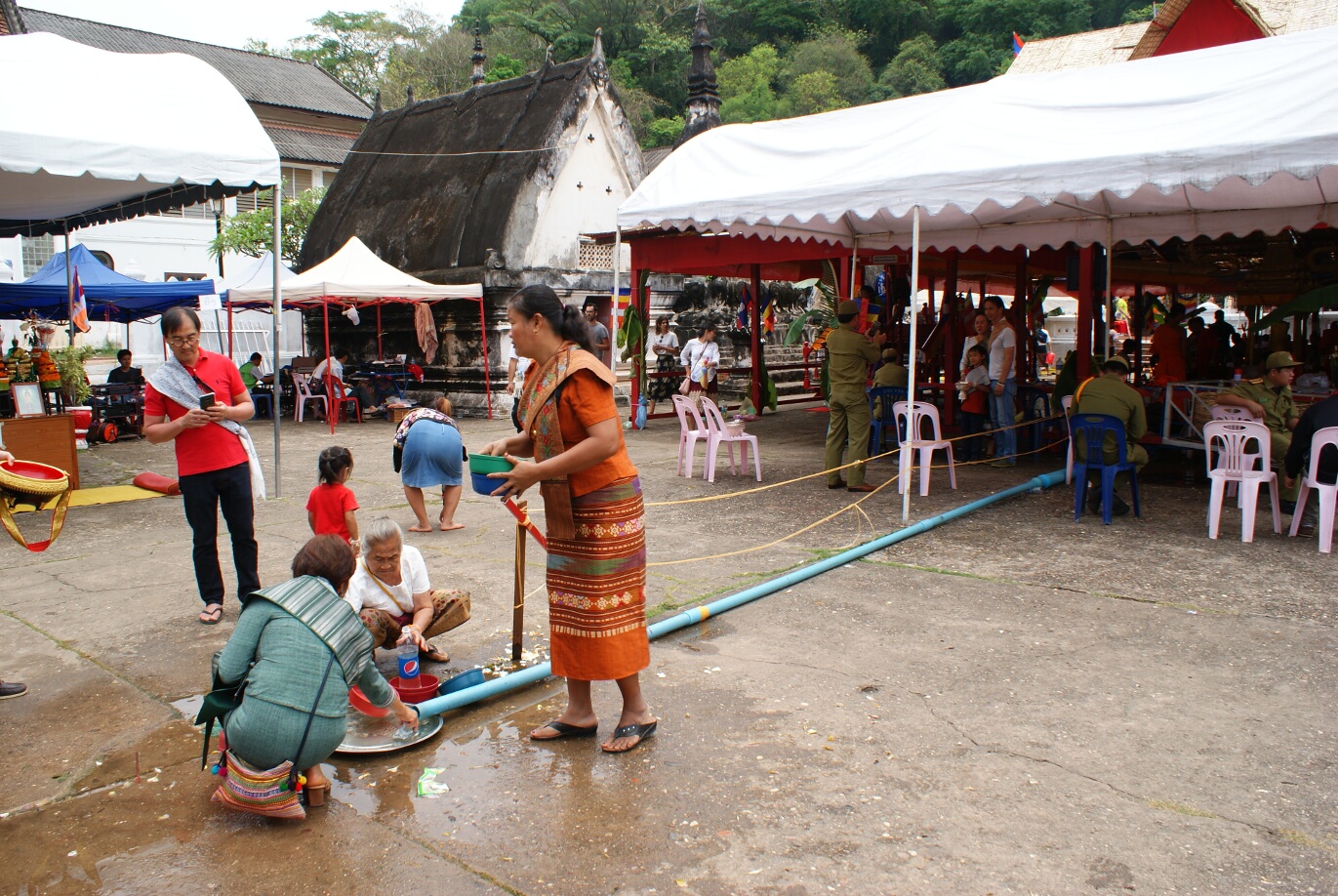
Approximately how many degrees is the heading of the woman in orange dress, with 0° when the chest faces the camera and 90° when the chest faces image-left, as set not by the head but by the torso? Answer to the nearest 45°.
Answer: approximately 90°

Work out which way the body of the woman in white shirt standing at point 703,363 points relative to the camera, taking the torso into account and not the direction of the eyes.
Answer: toward the camera

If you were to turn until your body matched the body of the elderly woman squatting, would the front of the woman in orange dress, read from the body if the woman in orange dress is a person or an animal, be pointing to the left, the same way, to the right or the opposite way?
to the right

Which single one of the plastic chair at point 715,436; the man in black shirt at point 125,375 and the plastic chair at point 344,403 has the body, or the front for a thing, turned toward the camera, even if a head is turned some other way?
the man in black shirt

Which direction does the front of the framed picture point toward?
toward the camera

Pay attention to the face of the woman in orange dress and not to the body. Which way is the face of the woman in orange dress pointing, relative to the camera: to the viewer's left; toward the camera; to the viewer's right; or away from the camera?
to the viewer's left

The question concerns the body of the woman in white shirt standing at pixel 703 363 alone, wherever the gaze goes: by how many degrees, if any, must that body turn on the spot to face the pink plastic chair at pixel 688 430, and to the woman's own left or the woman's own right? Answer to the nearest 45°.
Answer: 0° — they already face it
